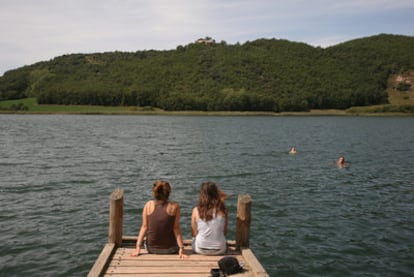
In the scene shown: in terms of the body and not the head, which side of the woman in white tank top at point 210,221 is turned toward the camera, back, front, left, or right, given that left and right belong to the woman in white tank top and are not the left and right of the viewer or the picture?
back

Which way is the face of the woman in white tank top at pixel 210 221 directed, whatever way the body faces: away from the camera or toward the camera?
away from the camera

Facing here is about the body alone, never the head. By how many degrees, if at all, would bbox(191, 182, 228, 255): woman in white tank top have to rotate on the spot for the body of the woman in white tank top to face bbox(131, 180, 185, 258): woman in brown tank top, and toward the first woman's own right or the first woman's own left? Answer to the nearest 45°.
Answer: approximately 90° to the first woman's own left

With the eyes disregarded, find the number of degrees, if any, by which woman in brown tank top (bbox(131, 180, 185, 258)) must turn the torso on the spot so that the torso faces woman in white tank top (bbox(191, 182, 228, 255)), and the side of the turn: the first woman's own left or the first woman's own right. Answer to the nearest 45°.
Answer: approximately 90° to the first woman's own right

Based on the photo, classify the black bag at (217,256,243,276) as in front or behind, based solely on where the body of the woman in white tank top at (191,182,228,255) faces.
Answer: behind

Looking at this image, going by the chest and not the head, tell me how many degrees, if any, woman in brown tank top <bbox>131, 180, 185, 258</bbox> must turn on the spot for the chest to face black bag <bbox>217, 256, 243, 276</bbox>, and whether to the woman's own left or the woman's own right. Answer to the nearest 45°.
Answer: approximately 135° to the woman's own right

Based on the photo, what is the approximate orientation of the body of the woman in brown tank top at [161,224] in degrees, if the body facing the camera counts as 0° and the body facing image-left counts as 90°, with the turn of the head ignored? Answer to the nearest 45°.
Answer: approximately 180°

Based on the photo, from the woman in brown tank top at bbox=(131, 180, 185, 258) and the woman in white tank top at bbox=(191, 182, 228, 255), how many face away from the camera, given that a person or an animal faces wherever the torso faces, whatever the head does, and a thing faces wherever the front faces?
2
